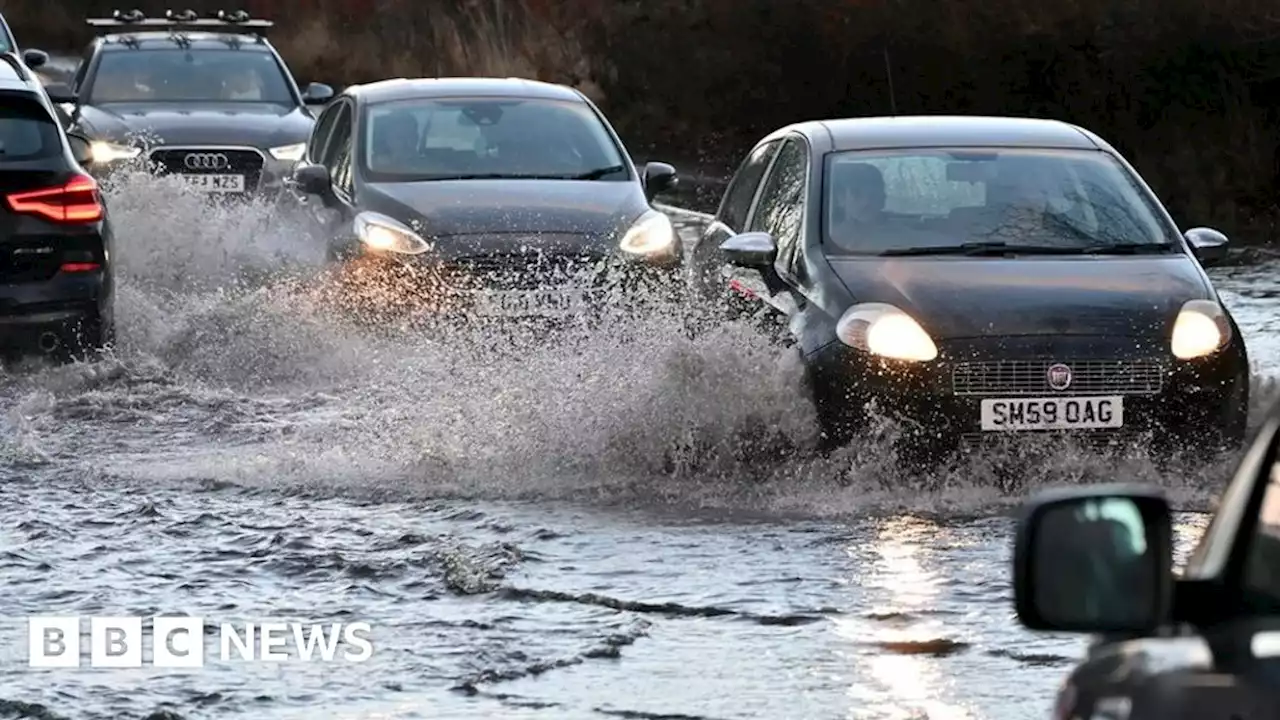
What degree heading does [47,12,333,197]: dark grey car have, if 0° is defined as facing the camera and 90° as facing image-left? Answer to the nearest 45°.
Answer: approximately 0°

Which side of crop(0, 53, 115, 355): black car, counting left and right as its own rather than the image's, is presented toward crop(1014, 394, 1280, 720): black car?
back

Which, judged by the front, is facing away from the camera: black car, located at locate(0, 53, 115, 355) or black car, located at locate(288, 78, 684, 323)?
black car, located at locate(0, 53, 115, 355)

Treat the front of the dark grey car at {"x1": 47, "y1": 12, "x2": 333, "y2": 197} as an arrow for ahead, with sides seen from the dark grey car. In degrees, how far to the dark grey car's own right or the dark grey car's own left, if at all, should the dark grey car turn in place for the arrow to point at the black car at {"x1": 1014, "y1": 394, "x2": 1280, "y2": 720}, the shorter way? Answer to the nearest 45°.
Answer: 0° — it already faces it

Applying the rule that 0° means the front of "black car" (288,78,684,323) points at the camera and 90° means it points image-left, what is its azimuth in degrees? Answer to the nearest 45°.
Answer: approximately 0°

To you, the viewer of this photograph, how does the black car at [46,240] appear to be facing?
facing away from the viewer

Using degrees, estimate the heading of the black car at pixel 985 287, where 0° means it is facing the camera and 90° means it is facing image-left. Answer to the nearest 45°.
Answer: approximately 315°

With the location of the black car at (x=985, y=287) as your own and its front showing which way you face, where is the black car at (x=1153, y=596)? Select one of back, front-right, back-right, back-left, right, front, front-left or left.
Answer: front-right

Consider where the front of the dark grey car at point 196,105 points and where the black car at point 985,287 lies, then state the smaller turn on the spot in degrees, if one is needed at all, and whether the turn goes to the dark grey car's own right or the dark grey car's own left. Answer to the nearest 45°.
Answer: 0° — it already faces it

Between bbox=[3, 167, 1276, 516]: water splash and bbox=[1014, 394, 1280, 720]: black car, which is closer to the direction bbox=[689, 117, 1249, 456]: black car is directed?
the black car

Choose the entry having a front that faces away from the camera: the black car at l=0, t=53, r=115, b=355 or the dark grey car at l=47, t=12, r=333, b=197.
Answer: the black car
